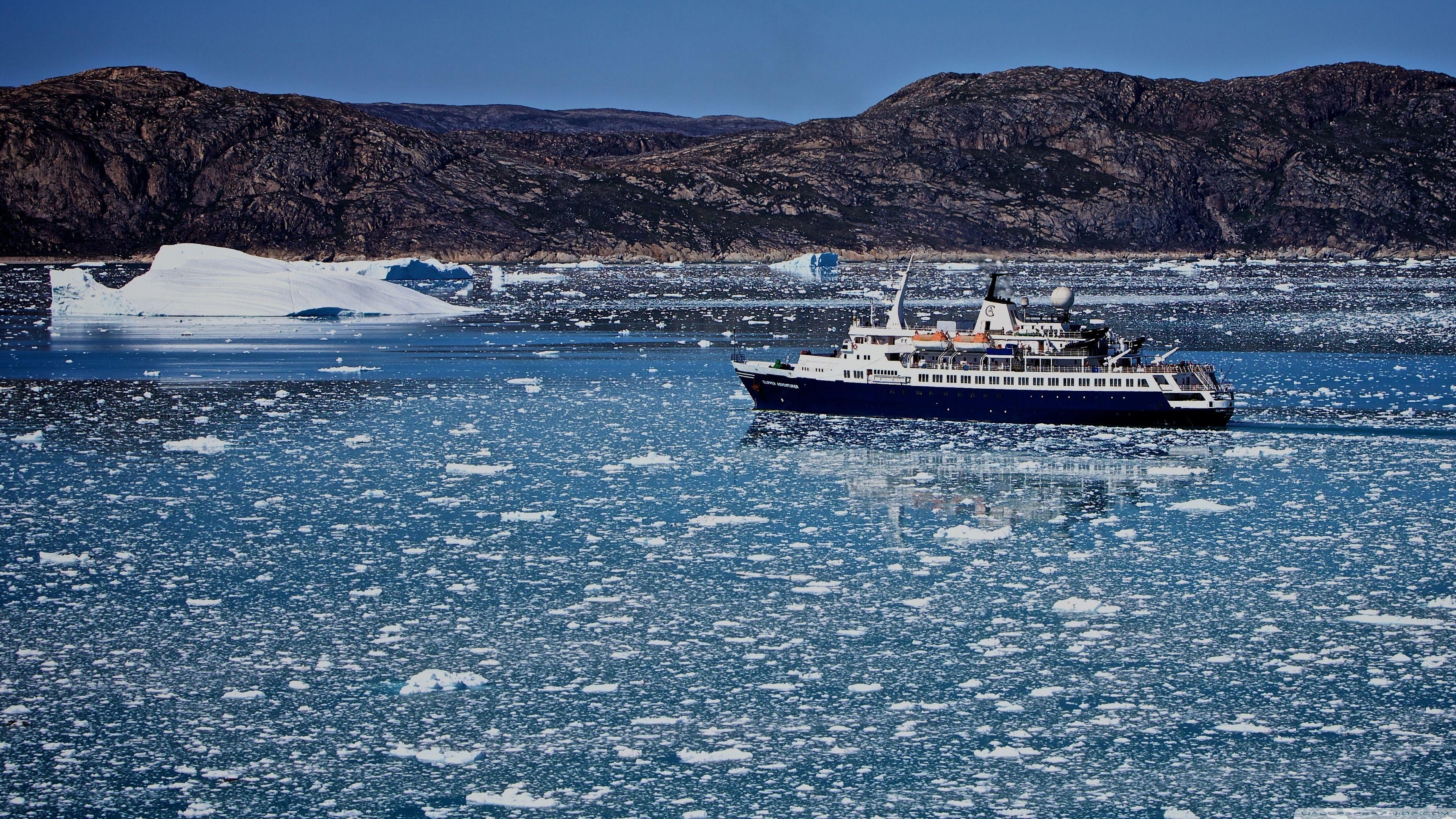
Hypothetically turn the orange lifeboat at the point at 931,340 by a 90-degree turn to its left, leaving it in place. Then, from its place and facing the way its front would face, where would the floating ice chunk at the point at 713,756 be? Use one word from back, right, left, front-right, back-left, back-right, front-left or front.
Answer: front

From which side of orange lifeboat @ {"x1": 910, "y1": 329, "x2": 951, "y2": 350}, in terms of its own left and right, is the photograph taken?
left

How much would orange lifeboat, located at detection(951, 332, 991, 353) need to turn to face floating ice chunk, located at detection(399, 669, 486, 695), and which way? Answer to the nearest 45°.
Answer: approximately 90° to its left

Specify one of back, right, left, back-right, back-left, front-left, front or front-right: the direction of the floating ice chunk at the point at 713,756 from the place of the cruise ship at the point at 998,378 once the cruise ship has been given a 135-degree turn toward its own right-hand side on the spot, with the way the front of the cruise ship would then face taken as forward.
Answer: back-right

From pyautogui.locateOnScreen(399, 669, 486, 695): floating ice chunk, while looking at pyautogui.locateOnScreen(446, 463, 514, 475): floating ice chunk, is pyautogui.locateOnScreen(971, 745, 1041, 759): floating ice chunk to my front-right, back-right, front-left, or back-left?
back-right

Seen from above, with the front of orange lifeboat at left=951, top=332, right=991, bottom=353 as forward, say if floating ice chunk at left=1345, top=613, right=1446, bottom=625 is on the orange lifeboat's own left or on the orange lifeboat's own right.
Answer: on the orange lifeboat's own left

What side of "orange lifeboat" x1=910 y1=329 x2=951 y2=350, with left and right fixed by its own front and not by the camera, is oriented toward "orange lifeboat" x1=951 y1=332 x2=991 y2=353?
back

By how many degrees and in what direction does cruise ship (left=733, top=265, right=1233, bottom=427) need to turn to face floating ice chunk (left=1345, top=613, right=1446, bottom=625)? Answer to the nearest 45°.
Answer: approximately 90° to its left

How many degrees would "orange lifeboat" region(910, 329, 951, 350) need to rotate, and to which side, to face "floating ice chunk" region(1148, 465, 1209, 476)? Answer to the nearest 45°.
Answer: approximately 135° to its left

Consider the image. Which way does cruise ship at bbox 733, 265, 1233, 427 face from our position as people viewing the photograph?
facing to the left of the viewer

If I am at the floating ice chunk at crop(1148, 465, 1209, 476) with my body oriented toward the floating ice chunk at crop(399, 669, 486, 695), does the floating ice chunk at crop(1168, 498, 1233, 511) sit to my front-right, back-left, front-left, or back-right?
front-left

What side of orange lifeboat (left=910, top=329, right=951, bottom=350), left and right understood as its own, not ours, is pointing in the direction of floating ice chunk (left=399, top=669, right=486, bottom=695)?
left

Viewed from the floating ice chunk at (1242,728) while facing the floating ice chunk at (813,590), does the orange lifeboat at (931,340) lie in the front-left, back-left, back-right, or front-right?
front-right

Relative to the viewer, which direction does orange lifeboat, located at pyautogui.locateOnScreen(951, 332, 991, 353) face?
to the viewer's left

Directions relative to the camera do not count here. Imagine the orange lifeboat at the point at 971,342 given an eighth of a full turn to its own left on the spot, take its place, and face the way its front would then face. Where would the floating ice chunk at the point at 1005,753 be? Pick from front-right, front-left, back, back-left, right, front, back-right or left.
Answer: front-left

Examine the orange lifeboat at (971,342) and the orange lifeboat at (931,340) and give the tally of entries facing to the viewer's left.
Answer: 2

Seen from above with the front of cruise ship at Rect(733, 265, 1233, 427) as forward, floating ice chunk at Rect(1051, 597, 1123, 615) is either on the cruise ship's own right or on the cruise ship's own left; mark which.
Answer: on the cruise ship's own left
